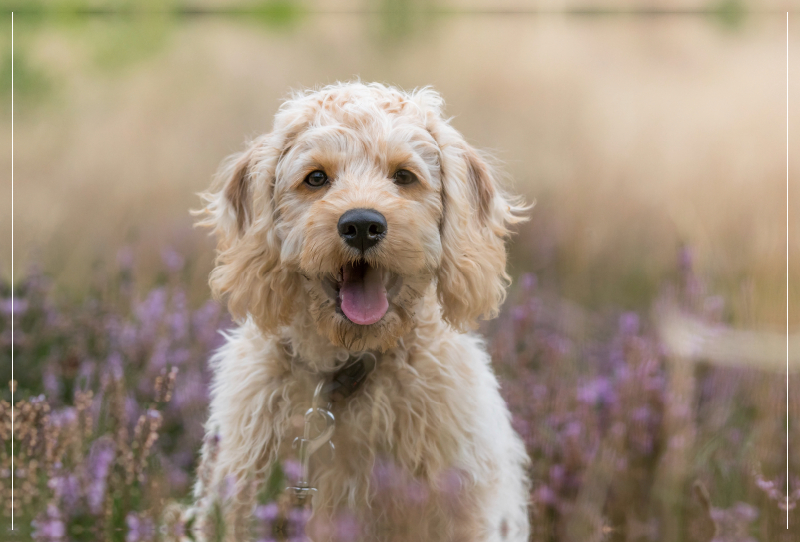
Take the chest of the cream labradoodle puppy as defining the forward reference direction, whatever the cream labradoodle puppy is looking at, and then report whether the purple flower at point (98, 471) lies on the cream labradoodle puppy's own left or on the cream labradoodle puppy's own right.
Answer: on the cream labradoodle puppy's own right

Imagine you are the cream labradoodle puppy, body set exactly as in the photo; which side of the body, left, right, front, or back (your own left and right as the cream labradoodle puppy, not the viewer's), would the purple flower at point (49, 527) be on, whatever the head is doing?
right

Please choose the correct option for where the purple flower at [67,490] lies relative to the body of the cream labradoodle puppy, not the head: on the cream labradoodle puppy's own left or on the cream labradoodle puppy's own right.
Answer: on the cream labradoodle puppy's own right

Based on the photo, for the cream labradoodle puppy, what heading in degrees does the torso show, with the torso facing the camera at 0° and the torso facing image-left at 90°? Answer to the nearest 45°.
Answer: approximately 0°
